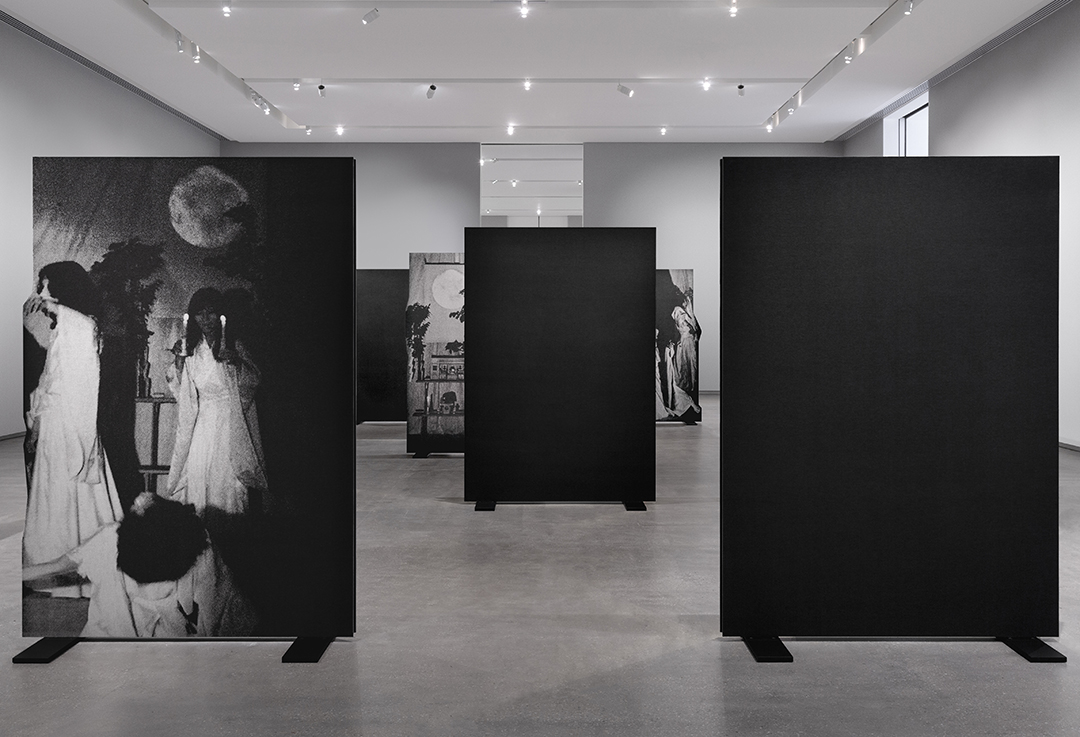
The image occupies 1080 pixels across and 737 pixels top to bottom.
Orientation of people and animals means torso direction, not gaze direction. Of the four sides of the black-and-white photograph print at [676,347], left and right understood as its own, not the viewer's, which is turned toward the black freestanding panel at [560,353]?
front

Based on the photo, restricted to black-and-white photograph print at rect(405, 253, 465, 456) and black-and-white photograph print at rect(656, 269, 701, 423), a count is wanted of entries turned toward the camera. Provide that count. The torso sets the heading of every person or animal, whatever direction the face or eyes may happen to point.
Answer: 2

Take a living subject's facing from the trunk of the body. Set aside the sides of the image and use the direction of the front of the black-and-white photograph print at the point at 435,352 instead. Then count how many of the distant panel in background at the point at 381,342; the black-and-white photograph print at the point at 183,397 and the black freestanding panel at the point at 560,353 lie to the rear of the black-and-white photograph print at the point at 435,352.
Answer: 1

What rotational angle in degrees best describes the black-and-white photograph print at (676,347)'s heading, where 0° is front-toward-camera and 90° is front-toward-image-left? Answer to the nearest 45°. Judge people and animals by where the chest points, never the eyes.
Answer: approximately 0°

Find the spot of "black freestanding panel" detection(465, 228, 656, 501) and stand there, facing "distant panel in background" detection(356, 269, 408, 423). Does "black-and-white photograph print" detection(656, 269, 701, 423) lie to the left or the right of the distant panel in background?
right

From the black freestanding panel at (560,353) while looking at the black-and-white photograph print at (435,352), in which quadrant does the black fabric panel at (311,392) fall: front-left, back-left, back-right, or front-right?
back-left

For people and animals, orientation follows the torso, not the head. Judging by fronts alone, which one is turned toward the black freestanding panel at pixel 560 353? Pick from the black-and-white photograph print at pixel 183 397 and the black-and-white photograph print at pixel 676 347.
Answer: the black-and-white photograph print at pixel 676 347

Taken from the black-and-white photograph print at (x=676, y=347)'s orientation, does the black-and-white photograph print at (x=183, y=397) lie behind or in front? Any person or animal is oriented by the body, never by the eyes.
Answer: in front
